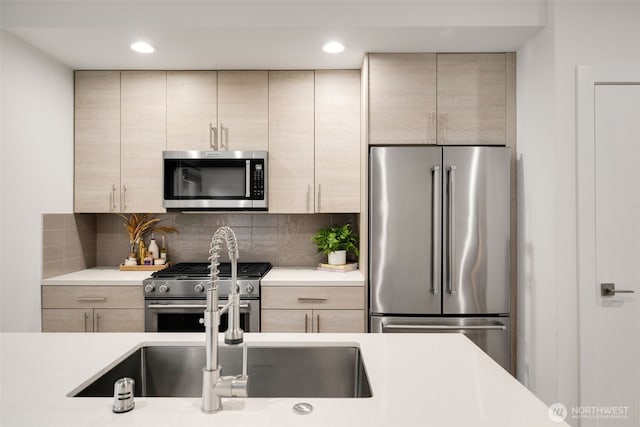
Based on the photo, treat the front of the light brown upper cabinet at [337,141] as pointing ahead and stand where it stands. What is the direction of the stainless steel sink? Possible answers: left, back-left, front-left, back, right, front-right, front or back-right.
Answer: front

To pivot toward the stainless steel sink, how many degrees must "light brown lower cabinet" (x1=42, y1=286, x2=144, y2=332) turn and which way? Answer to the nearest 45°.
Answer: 0° — it already faces it

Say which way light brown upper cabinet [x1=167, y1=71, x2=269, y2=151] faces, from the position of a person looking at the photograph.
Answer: facing the viewer

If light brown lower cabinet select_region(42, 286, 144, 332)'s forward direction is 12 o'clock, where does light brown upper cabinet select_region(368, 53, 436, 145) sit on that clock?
The light brown upper cabinet is roughly at 10 o'clock from the light brown lower cabinet.

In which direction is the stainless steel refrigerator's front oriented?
toward the camera

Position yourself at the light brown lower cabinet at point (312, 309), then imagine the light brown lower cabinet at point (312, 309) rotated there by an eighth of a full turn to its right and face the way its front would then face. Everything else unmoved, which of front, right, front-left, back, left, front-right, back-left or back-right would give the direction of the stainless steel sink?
front-left

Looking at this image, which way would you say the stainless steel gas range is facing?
toward the camera

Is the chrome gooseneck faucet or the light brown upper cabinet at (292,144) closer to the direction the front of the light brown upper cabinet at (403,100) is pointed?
the chrome gooseneck faucet

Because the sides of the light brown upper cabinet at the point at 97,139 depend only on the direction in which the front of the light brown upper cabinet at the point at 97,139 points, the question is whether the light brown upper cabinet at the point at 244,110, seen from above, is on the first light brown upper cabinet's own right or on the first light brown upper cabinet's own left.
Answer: on the first light brown upper cabinet's own left

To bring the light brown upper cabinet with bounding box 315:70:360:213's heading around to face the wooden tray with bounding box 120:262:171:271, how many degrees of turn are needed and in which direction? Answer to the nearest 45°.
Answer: approximately 90° to its right

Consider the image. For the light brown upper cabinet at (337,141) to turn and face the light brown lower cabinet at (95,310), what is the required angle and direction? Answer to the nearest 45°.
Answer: approximately 90° to its right

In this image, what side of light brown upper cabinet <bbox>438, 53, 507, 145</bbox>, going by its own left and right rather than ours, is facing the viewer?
front
